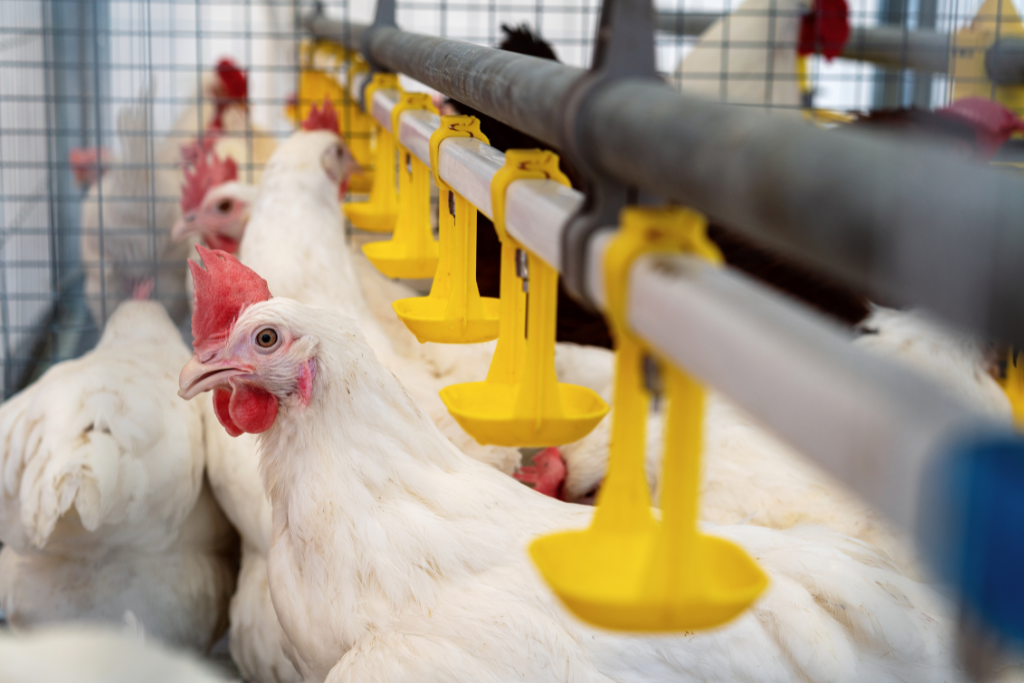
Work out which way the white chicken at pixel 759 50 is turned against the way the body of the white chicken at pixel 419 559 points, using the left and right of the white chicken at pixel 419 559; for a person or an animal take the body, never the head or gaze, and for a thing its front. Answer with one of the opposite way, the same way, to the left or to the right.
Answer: the opposite way

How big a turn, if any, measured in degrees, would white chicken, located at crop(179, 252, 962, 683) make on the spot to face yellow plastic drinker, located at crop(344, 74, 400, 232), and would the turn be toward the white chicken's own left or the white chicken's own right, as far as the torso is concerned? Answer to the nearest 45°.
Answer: approximately 90° to the white chicken's own right

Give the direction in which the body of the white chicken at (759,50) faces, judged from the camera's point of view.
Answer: to the viewer's right

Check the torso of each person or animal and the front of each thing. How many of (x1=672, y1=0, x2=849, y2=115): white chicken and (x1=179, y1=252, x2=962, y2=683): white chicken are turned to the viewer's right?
1

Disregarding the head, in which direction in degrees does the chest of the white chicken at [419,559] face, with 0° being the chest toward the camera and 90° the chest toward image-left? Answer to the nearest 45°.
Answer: approximately 90°

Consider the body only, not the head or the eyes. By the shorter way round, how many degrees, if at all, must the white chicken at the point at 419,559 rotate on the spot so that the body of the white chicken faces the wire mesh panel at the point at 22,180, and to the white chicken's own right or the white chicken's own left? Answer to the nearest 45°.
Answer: approximately 45° to the white chicken's own right
